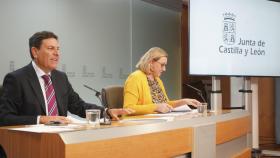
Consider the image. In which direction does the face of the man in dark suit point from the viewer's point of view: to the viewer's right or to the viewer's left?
to the viewer's right

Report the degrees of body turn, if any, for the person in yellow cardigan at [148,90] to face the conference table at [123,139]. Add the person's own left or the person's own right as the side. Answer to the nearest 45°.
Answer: approximately 45° to the person's own right

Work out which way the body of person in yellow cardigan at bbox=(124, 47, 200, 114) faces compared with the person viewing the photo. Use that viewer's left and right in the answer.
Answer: facing the viewer and to the right of the viewer

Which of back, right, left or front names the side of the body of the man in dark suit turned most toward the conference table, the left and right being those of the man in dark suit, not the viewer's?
front

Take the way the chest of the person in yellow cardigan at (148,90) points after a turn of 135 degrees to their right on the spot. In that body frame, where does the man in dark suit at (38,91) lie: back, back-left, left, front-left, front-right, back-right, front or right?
front-left
